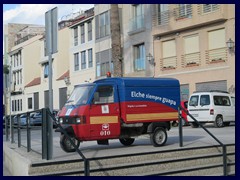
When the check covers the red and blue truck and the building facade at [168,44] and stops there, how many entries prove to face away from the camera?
0

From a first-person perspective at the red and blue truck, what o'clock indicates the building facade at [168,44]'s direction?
The building facade is roughly at 5 o'clock from the red and blue truck.

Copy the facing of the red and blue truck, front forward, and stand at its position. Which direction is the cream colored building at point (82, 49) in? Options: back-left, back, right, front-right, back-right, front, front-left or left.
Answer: back-right

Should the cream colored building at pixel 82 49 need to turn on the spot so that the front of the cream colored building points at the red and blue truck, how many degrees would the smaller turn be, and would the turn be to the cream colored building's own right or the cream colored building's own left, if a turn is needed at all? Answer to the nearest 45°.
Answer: approximately 45° to the cream colored building's own left

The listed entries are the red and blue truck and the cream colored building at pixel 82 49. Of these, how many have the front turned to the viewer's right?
0

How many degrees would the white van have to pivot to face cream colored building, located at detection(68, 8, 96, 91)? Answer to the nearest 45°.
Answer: approximately 90° to its left

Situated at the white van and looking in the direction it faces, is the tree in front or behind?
behind

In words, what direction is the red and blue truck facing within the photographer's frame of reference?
facing the viewer and to the left of the viewer
